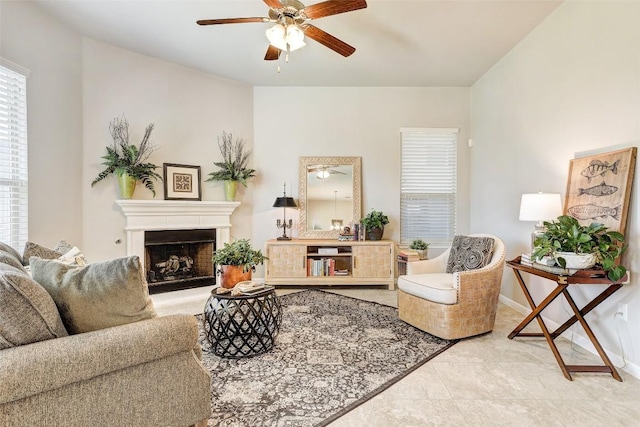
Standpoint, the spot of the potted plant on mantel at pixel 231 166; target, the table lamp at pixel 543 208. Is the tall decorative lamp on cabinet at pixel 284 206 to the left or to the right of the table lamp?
left

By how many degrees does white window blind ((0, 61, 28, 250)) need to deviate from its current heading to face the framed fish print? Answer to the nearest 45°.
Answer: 0° — it already faces it

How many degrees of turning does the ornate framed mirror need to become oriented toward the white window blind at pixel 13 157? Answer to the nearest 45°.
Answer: approximately 45° to its right

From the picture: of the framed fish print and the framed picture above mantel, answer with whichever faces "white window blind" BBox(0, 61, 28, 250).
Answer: the framed fish print

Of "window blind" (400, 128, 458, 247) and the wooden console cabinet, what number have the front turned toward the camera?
2

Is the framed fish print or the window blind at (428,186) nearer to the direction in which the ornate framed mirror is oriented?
the framed fish print

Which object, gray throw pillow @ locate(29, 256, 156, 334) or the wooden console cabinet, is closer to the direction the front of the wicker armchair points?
the gray throw pillow

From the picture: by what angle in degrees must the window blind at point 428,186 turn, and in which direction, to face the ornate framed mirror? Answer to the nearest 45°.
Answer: approximately 90° to its right
